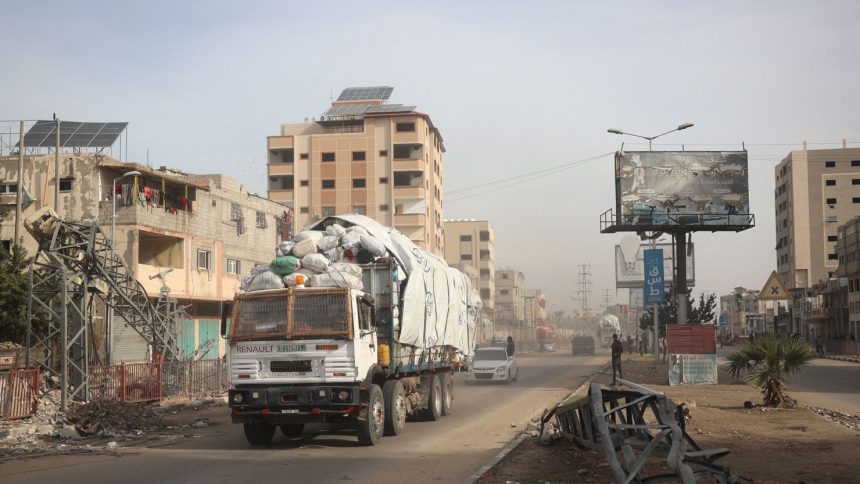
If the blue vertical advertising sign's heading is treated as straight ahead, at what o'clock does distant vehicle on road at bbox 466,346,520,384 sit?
The distant vehicle on road is roughly at 1 o'clock from the blue vertical advertising sign.

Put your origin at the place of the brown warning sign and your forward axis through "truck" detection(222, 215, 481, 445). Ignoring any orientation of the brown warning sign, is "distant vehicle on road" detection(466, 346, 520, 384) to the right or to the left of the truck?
right

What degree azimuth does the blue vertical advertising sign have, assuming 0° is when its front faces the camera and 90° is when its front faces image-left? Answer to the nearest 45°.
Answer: approximately 0°

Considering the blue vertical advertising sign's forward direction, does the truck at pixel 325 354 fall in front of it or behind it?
in front

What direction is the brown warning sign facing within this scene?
toward the camera

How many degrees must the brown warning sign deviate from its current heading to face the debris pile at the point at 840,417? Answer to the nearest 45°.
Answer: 0° — it already faces it

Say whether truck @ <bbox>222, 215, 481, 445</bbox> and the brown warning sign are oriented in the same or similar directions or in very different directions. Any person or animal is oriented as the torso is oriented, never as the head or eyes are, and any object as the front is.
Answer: same or similar directions

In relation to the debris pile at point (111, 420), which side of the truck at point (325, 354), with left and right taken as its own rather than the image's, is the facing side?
right

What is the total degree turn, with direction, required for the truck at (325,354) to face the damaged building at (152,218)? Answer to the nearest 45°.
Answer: approximately 135° to its right

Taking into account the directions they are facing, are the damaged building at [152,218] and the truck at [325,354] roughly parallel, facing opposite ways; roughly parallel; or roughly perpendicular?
roughly perpendicular

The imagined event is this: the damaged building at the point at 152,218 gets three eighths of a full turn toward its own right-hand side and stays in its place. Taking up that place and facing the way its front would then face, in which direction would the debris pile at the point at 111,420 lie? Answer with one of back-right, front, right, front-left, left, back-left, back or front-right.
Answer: left

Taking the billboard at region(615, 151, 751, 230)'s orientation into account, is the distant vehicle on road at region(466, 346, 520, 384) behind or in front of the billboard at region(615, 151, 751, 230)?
in front

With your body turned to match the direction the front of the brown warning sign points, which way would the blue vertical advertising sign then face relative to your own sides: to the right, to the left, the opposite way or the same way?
the same way

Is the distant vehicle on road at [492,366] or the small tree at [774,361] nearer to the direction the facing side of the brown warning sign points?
the small tree

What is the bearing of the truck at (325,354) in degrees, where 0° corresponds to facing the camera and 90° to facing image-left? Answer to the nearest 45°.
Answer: approximately 45°

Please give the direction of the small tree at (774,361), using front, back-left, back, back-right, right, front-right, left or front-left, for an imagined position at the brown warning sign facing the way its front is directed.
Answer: front

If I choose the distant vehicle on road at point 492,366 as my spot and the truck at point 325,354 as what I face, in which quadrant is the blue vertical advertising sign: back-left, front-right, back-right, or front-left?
back-left

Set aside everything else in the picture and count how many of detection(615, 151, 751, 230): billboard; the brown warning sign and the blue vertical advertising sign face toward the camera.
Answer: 3
